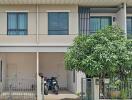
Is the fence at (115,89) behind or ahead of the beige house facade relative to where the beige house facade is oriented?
ahead

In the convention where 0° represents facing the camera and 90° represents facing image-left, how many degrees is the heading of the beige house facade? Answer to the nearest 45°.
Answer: approximately 0°
